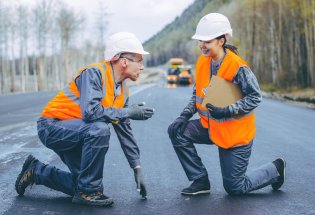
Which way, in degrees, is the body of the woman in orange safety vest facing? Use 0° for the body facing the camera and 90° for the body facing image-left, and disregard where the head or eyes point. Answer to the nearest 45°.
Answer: approximately 45°
